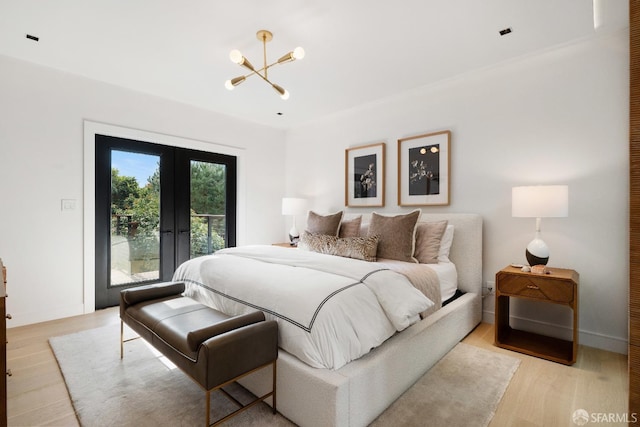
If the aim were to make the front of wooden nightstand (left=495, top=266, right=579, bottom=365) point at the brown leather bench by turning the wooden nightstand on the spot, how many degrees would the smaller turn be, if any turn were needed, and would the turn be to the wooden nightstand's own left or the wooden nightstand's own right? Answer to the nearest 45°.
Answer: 0° — it already faces it

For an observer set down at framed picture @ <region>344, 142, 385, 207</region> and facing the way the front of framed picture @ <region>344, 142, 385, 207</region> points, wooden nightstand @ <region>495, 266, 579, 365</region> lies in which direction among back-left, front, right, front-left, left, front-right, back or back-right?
left

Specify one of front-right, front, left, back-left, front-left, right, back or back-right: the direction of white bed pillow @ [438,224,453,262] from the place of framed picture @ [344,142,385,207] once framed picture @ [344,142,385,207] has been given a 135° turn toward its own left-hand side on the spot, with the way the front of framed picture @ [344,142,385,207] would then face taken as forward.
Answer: front-right

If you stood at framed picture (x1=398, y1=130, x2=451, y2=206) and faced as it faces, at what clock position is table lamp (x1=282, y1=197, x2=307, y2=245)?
The table lamp is roughly at 2 o'clock from the framed picture.

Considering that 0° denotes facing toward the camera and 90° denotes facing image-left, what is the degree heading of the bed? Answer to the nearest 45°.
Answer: approximately 45°

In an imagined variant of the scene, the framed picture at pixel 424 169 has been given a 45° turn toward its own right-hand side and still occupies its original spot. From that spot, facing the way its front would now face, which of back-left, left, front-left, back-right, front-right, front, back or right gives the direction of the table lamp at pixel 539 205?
back-left

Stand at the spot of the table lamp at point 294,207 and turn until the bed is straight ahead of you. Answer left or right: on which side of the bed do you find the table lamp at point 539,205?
left

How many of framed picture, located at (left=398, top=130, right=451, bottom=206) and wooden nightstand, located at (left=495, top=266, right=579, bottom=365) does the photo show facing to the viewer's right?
0

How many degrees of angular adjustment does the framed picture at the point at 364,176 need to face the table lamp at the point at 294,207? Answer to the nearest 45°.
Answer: approximately 45° to its right

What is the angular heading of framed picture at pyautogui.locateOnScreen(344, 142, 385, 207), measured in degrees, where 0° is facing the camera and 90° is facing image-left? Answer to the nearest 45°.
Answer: approximately 45°

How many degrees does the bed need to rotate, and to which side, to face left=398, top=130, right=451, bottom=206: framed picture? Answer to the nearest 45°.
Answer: approximately 180°

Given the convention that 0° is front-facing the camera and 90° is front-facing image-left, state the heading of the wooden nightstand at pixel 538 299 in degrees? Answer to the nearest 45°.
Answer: approximately 45°
